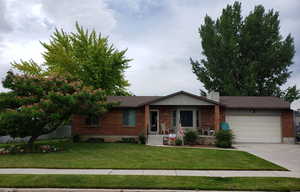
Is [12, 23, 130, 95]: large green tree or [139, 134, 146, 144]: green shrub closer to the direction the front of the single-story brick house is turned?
the green shrub

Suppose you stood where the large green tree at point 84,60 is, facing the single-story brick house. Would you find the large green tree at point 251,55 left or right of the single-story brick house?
left

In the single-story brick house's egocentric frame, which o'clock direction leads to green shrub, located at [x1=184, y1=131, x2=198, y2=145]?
The green shrub is roughly at 12 o'clock from the single-story brick house.

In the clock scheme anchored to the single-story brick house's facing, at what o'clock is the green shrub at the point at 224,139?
The green shrub is roughly at 11 o'clock from the single-story brick house.

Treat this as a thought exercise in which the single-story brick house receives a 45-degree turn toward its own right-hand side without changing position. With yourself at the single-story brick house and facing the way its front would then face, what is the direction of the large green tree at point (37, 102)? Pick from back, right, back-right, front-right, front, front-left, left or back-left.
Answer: front

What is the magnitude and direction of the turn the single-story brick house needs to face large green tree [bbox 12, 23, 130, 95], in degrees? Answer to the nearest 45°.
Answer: approximately 135° to its right

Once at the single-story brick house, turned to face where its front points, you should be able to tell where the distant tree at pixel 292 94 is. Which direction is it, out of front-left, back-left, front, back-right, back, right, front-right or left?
back-left

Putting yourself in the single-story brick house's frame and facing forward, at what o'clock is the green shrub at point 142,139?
The green shrub is roughly at 2 o'clock from the single-story brick house.

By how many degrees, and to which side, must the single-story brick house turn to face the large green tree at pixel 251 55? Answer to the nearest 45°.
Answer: approximately 135° to its left

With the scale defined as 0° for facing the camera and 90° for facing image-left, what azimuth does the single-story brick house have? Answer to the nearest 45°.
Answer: approximately 0°
